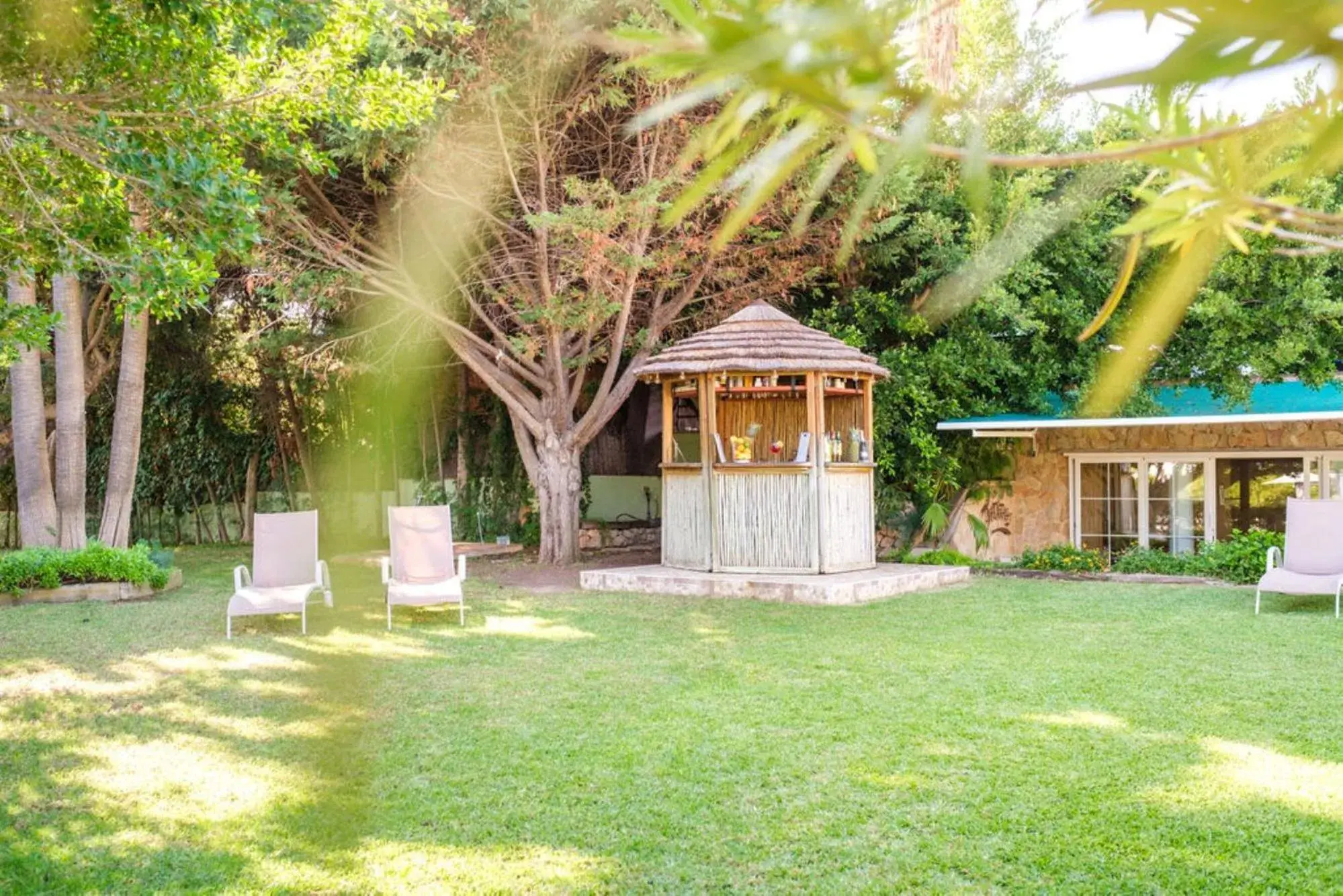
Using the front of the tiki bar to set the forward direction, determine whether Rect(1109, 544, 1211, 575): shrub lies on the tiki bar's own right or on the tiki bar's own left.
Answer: on the tiki bar's own left

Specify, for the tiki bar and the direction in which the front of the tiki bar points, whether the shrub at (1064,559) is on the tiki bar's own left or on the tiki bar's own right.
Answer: on the tiki bar's own left

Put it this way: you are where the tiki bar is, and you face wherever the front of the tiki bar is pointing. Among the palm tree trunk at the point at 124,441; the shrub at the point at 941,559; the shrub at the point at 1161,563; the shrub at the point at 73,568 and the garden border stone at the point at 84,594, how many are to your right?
3

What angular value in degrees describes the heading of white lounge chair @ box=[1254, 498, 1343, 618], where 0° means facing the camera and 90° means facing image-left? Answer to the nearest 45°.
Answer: approximately 0°

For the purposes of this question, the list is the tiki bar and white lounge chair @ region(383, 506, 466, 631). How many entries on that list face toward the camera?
2

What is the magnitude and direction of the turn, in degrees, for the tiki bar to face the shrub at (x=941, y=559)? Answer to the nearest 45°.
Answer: approximately 135° to its left

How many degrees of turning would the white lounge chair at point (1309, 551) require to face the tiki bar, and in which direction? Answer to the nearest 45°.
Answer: approximately 90° to its right

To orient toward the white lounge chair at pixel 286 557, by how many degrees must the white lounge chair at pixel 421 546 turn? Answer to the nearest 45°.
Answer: approximately 90° to its right
